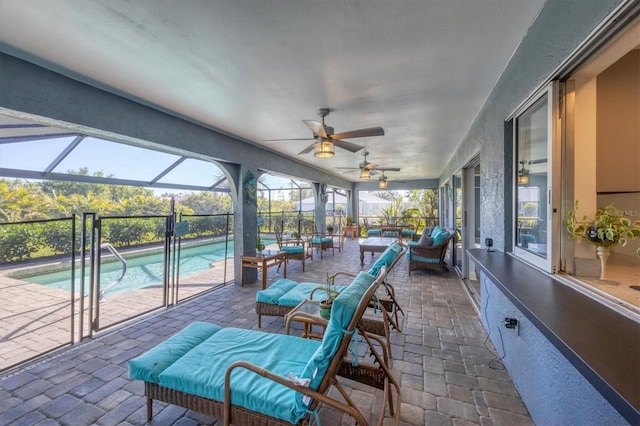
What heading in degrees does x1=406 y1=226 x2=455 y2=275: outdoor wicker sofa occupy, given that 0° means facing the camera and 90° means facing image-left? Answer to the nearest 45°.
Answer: approximately 90°

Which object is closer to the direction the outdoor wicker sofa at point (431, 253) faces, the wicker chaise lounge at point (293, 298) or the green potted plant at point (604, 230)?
the wicker chaise lounge

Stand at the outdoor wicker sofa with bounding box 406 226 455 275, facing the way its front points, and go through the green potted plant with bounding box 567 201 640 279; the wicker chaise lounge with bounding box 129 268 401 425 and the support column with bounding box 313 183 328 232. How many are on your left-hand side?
2

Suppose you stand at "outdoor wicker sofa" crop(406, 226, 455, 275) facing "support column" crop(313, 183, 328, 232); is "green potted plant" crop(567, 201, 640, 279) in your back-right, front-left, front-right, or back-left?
back-left

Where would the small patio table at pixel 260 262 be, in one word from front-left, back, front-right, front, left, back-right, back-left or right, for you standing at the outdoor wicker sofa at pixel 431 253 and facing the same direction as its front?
front-left

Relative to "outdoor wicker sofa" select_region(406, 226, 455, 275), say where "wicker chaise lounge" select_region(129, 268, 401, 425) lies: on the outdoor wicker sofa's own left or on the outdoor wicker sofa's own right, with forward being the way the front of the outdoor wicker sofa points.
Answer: on the outdoor wicker sofa's own left

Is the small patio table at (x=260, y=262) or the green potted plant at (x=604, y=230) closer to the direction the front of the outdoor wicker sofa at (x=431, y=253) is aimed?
the small patio table

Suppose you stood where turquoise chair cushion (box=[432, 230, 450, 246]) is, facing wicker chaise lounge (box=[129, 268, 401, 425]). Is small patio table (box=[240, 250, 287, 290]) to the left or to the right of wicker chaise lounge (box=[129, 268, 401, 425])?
right

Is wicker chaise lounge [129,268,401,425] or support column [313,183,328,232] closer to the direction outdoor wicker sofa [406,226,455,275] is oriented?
the support column

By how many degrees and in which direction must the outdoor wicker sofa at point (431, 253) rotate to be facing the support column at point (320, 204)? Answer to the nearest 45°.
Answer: approximately 45° to its right

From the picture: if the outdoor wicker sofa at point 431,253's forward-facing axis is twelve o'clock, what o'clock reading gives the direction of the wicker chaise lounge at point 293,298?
The wicker chaise lounge is roughly at 10 o'clock from the outdoor wicker sofa.

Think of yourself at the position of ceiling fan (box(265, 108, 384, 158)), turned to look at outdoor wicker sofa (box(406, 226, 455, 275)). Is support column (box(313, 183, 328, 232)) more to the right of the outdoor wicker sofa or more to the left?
left
